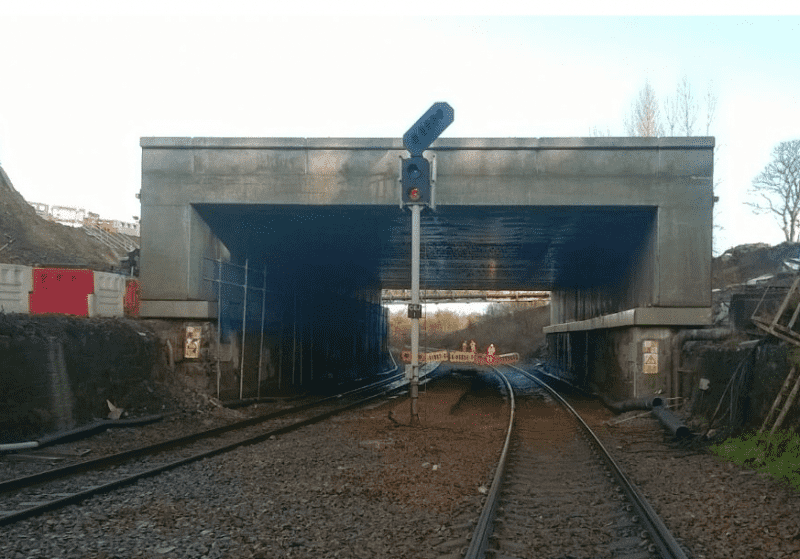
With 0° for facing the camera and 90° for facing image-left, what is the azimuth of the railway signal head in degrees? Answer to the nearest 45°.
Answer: approximately 0°

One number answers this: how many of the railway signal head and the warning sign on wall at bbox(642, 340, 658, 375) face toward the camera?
2

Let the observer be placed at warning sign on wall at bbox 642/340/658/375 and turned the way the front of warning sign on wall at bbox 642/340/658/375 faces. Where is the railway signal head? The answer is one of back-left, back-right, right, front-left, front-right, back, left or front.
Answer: front-right

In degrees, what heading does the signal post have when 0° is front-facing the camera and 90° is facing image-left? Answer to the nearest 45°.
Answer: approximately 0°

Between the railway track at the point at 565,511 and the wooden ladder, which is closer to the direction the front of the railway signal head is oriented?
the railway track

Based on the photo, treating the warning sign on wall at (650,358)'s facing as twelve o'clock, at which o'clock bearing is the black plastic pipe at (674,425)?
The black plastic pipe is roughly at 12 o'clock from the warning sign on wall.

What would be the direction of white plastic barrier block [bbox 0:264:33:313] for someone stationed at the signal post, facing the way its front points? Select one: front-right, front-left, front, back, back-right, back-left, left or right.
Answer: right

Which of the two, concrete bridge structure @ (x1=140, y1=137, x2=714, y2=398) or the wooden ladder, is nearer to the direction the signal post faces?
the wooden ladder
